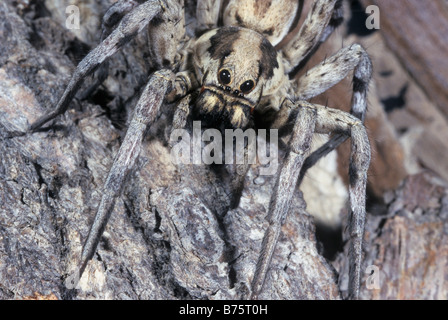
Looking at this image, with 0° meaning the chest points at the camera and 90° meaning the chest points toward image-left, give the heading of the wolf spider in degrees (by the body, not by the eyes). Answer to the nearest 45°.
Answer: approximately 0°
